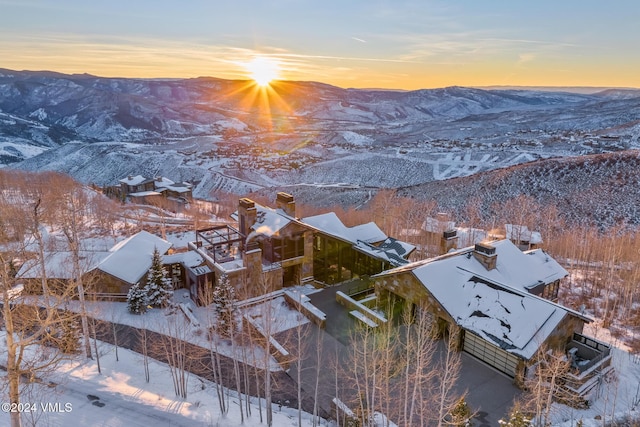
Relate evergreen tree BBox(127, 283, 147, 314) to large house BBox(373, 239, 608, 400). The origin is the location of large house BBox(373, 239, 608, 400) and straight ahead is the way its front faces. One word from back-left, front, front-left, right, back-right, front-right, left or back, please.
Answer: front-right

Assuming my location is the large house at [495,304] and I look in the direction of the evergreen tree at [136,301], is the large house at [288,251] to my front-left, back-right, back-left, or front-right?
front-right

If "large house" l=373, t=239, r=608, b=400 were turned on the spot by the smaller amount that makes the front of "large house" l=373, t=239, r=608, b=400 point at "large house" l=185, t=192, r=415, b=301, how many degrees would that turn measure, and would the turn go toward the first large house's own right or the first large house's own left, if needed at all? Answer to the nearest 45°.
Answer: approximately 45° to the first large house's own right

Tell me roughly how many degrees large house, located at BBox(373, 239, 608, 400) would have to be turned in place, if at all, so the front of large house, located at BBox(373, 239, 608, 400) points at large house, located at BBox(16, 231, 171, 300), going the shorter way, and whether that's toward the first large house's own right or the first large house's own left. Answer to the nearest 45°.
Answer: approximately 45° to the first large house's own right

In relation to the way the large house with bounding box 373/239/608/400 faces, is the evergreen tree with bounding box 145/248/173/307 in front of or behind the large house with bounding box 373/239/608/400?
in front

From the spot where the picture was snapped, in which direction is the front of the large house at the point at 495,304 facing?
facing the viewer and to the left of the viewer

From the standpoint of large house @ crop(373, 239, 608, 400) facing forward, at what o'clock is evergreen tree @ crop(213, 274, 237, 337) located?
The evergreen tree is roughly at 1 o'clock from the large house.

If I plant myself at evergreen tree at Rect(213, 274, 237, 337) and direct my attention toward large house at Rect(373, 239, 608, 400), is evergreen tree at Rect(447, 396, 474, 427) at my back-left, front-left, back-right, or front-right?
front-right
